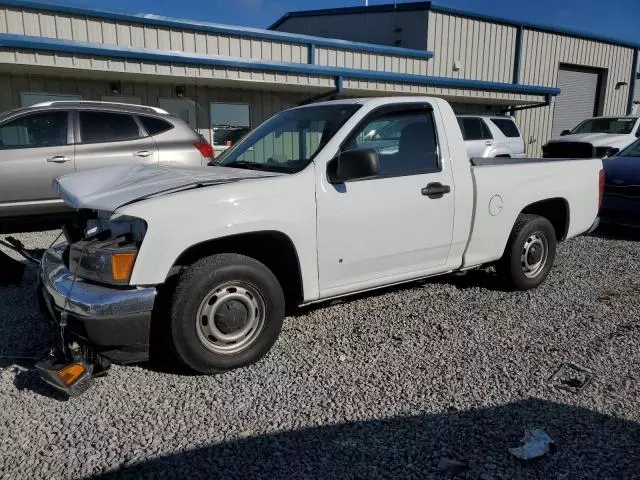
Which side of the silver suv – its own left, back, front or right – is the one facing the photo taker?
left

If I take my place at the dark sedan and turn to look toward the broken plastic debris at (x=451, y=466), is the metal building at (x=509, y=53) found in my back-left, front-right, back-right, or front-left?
back-right

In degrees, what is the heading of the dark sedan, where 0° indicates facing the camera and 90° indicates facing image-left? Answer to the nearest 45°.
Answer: approximately 90°

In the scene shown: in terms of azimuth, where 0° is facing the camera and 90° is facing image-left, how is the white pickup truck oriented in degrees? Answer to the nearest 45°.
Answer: approximately 45°

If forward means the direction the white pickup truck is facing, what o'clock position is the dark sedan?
The dark sedan is roughly at 6 o'clock from the white pickup truck.

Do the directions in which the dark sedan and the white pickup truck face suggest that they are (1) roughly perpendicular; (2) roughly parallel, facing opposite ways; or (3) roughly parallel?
roughly perpendicular

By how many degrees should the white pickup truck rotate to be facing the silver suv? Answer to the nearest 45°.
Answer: approximately 90° to its right

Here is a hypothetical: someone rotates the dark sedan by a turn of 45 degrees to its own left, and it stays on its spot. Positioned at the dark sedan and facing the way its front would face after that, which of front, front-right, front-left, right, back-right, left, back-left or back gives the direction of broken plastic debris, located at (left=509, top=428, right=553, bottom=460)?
front-left
